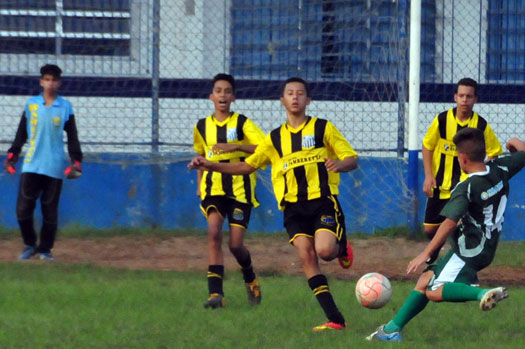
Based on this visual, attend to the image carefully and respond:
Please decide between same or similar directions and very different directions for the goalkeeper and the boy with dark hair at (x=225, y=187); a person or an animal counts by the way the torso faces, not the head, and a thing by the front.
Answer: same or similar directions

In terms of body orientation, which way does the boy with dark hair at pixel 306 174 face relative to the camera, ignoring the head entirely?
toward the camera

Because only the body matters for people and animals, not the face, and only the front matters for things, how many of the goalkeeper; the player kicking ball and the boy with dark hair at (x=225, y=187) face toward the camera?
2

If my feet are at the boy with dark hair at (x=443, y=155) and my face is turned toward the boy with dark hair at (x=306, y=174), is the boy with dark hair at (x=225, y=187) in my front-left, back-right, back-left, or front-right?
front-right

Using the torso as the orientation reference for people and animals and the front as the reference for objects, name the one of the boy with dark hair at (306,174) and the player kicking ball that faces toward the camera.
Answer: the boy with dark hair

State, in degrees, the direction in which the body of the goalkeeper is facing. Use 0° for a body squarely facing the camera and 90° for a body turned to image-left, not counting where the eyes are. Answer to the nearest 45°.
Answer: approximately 0°

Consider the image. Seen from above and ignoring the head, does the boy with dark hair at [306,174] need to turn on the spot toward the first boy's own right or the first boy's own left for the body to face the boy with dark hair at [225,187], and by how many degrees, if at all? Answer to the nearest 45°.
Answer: approximately 135° to the first boy's own right

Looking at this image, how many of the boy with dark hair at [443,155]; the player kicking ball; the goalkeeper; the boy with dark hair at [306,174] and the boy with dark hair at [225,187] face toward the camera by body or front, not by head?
4

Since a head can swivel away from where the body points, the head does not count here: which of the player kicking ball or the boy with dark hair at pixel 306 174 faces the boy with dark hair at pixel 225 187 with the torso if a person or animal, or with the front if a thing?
the player kicking ball

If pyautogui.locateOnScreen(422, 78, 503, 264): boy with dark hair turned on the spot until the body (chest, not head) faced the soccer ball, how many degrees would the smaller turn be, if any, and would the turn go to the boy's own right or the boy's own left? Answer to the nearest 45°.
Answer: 0° — they already face it

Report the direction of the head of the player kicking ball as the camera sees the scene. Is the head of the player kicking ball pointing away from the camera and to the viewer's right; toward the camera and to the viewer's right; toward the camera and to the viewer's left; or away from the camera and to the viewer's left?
away from the camera and to the viewer's left

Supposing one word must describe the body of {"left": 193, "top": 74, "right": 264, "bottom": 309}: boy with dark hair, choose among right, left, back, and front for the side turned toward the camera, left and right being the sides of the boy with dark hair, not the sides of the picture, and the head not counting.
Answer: front

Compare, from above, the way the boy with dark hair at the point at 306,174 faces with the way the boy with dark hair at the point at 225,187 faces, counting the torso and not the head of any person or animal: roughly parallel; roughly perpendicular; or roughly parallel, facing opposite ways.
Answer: roughly parallel

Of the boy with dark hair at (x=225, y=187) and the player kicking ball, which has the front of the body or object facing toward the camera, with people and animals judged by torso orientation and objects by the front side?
the boy with dark hair

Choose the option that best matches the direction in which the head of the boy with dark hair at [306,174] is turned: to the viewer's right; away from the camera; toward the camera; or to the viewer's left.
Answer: toward the camera
